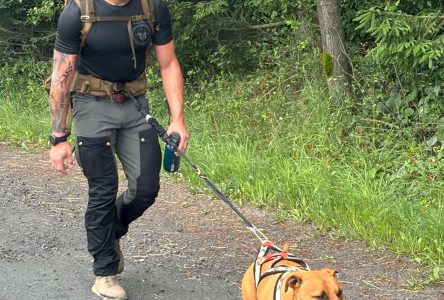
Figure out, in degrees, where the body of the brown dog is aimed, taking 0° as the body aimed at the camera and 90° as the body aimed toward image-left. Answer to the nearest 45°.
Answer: approximately 315°

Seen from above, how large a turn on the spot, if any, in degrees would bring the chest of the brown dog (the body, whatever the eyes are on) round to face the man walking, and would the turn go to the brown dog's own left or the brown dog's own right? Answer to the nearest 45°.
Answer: approximately 180°

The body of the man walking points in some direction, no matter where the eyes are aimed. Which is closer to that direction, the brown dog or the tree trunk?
the brown dog

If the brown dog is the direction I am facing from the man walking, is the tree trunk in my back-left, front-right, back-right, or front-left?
back-left

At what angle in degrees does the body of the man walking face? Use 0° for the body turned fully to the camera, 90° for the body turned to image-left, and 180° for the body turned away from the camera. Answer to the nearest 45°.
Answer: approximately 0°

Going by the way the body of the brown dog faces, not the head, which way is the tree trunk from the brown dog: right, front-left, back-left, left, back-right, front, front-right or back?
back-left

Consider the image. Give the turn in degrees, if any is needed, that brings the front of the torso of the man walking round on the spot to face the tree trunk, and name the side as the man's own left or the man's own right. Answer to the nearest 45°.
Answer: approximately 135° to the man's own left
